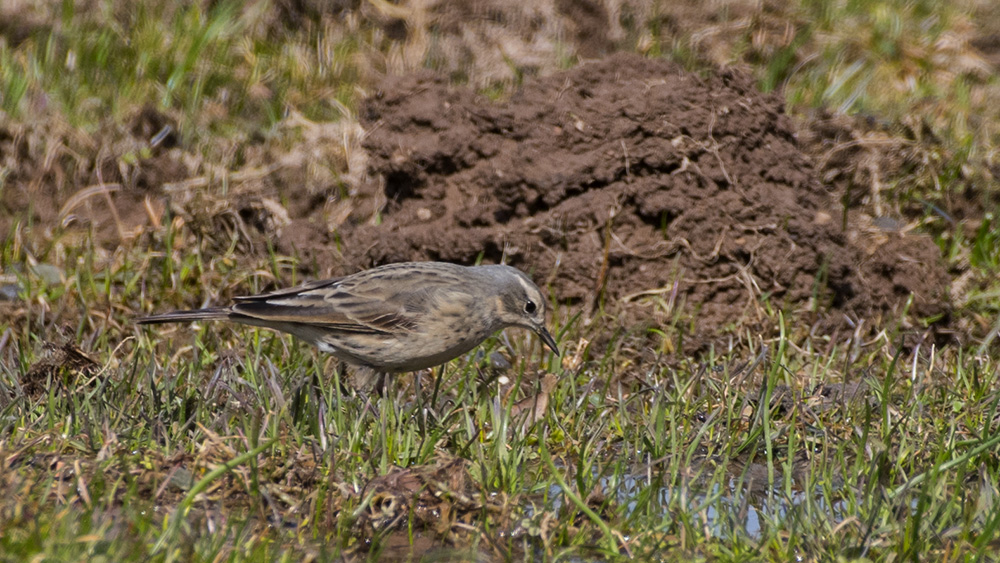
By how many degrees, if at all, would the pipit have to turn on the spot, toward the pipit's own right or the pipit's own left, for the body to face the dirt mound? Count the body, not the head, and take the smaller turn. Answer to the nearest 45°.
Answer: approximately 45° to the pipit's own left

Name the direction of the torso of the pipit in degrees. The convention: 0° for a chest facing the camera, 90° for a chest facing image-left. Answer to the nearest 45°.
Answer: approximately 270°
